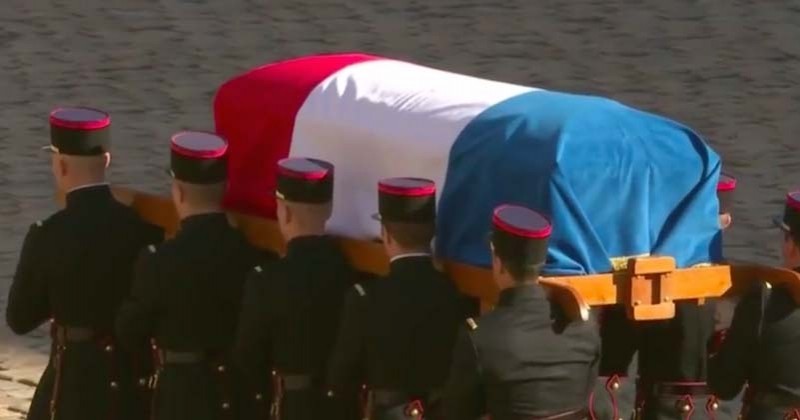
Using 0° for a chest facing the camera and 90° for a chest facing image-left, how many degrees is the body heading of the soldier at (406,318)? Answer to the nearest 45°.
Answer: approximately 135°

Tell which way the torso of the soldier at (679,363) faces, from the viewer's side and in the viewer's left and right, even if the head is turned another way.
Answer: facing away from the viewer and to the left of the viewer

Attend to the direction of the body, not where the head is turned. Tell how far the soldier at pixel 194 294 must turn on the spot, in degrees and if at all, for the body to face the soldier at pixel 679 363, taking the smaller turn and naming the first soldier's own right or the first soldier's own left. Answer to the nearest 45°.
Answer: approximately 135° to the first soldier's own right

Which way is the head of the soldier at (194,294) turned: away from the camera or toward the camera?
away from the camera

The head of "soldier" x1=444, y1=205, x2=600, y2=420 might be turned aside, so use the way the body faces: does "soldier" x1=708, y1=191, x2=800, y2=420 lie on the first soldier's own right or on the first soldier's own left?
on the first soldier's own right

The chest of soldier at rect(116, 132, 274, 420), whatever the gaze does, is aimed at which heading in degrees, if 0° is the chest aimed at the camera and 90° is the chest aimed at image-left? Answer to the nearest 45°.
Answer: approximately 135°

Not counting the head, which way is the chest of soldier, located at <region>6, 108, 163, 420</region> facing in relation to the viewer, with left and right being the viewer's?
facing away from the viewer and to the left of the viewer

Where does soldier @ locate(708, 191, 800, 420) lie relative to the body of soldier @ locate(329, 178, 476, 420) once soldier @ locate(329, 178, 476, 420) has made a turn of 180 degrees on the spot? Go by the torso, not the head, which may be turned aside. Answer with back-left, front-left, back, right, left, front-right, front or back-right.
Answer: front-left

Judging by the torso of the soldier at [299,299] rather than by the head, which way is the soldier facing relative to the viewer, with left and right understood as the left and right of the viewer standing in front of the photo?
facing away from the viewer and to the left of the viewer
